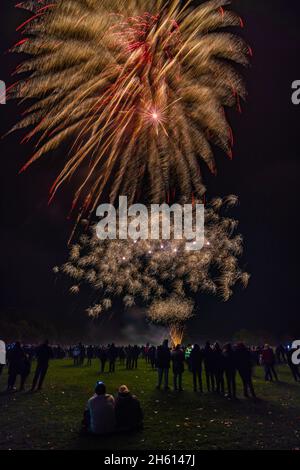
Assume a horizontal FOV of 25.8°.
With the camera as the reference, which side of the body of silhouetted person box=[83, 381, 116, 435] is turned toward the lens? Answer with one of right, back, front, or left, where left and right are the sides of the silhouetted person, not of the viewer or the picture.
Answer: back

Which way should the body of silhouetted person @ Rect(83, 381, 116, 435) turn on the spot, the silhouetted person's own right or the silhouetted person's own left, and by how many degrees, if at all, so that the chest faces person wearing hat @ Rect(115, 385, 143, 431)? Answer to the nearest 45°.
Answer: approximately 45° to the silhouetted person's own right

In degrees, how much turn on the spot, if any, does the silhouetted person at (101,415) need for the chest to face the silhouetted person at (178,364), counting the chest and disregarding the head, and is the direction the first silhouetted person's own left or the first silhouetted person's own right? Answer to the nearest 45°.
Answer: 0° — they already face them
